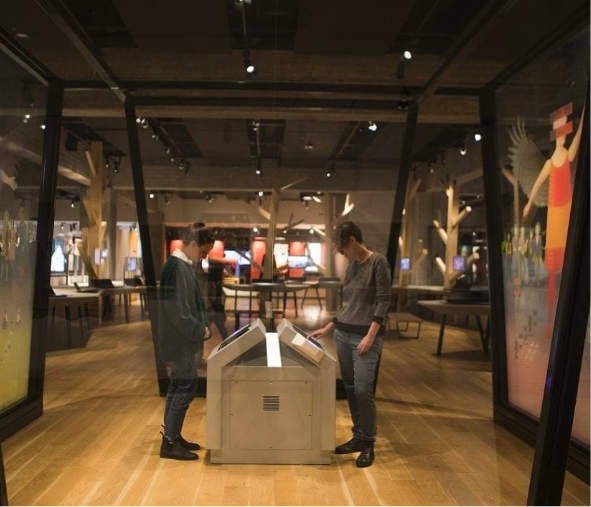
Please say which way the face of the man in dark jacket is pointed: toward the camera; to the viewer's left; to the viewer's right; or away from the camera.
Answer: to the viewer's right

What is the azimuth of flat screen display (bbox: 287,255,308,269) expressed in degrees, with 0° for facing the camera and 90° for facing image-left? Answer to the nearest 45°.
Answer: approximately 0°

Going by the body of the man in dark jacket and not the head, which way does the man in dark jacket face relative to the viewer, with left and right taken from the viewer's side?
facing to the right of the viewer

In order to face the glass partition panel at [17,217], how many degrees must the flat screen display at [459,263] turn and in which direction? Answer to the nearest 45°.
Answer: approximately 45° to its right

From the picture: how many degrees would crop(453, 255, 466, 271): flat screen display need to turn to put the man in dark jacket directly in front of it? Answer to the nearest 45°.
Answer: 0° — it already faces them

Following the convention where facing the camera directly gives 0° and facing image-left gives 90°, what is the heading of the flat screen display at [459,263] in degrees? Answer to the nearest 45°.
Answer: approximately 0°

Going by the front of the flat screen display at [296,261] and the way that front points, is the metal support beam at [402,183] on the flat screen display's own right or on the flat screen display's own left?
on the flat screen display's own left

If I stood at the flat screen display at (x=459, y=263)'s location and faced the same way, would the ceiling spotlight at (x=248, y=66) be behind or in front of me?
in front

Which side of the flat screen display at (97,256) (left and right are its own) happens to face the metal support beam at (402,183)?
left
